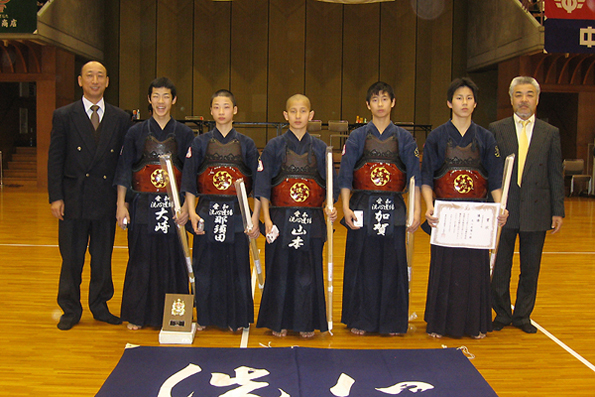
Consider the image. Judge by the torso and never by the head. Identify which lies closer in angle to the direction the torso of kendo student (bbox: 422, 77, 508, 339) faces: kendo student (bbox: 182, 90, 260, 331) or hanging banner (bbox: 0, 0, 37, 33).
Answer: the kendo student

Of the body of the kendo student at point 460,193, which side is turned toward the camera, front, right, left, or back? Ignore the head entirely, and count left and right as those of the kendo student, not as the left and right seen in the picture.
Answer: front

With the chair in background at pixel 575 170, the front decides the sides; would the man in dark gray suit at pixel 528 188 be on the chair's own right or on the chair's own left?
on the chair's own right

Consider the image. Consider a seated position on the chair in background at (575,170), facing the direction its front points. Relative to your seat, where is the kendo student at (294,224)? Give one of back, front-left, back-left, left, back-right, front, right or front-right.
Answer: front-right

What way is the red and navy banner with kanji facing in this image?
toward the camera

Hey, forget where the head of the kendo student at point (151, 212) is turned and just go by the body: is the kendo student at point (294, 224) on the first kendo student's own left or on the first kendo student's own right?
on the first kendo student's own left

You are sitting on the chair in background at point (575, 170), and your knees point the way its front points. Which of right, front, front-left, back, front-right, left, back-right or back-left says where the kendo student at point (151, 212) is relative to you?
front-right

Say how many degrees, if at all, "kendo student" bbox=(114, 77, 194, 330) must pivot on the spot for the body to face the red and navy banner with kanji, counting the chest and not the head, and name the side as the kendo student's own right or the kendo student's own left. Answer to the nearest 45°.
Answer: approximately 135° to the kendo student's own left

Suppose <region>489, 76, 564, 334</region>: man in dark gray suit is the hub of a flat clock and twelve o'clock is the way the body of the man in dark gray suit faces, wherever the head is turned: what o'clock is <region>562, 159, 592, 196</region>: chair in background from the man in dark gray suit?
The chair in background is roughly at 6 o'clock from the man in dark gray suit.

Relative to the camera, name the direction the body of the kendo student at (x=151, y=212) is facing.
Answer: toward the camera
